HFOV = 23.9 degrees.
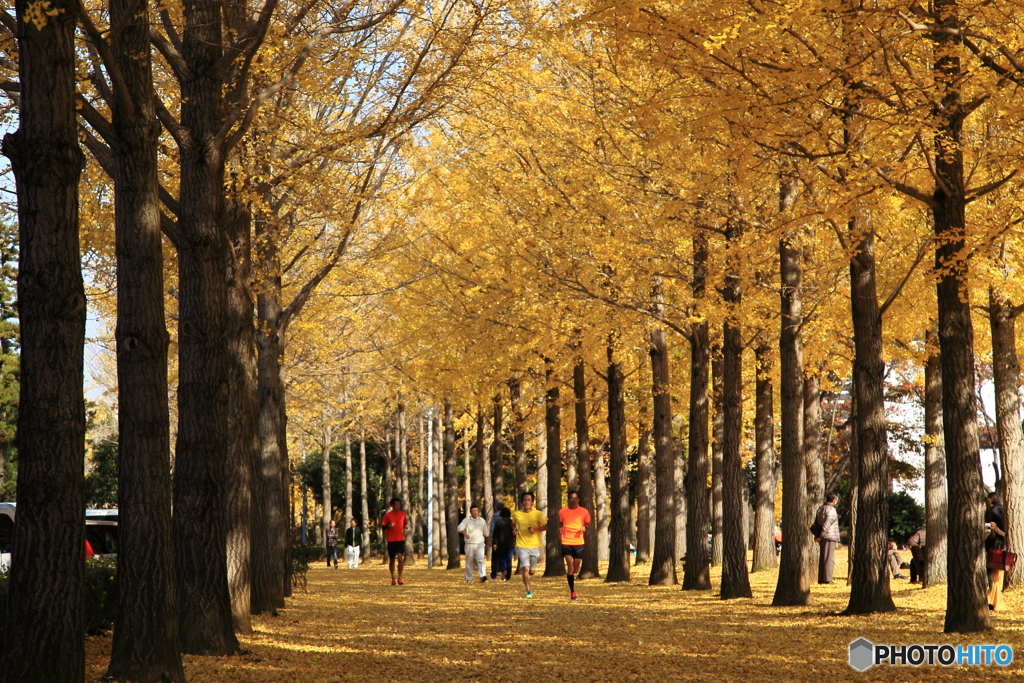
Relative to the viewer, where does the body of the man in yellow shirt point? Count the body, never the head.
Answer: toward the camera

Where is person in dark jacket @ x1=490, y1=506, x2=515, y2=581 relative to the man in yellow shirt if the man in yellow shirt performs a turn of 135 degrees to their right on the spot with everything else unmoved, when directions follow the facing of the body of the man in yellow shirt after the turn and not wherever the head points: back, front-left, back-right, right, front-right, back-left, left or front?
front-right

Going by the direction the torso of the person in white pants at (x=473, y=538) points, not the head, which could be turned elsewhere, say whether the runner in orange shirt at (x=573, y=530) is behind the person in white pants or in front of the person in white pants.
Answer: in front

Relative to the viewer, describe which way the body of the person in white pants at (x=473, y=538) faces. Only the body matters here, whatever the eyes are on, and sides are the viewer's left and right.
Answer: facing the viewer

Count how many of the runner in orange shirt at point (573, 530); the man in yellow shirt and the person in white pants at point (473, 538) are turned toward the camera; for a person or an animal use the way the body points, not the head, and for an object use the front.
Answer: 3

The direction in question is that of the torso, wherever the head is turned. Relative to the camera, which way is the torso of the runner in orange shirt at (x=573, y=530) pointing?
toward the camera
